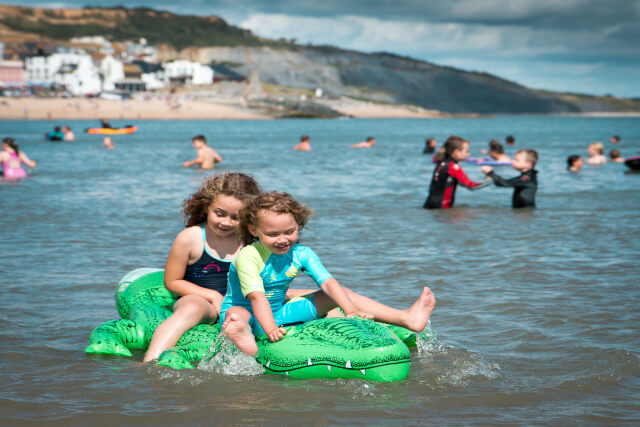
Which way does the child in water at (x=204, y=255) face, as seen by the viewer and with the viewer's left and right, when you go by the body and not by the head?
facing the viewer and to the right of the viewer

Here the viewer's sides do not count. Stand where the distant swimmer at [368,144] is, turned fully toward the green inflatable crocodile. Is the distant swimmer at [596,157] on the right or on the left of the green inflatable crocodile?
left

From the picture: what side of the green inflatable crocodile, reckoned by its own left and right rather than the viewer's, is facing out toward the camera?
right

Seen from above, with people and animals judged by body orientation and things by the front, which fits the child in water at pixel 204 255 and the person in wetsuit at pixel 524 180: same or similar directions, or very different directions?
very different directions

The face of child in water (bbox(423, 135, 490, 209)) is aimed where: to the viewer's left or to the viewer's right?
to the viewer's right

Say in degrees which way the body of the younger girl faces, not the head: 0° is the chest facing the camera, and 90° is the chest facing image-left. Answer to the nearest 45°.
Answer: approximately 315°

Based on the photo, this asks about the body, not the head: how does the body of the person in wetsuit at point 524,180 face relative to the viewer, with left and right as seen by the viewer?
facing to the left of the viewer

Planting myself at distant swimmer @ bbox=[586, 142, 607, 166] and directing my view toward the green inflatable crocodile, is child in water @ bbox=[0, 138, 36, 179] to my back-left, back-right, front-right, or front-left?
front-right

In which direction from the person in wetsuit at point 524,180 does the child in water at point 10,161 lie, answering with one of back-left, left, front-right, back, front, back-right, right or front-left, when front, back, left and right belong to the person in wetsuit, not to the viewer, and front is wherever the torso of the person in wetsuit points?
front

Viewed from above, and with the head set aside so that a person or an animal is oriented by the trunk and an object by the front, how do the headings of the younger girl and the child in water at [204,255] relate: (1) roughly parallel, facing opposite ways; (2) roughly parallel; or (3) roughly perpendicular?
roughly parallel
